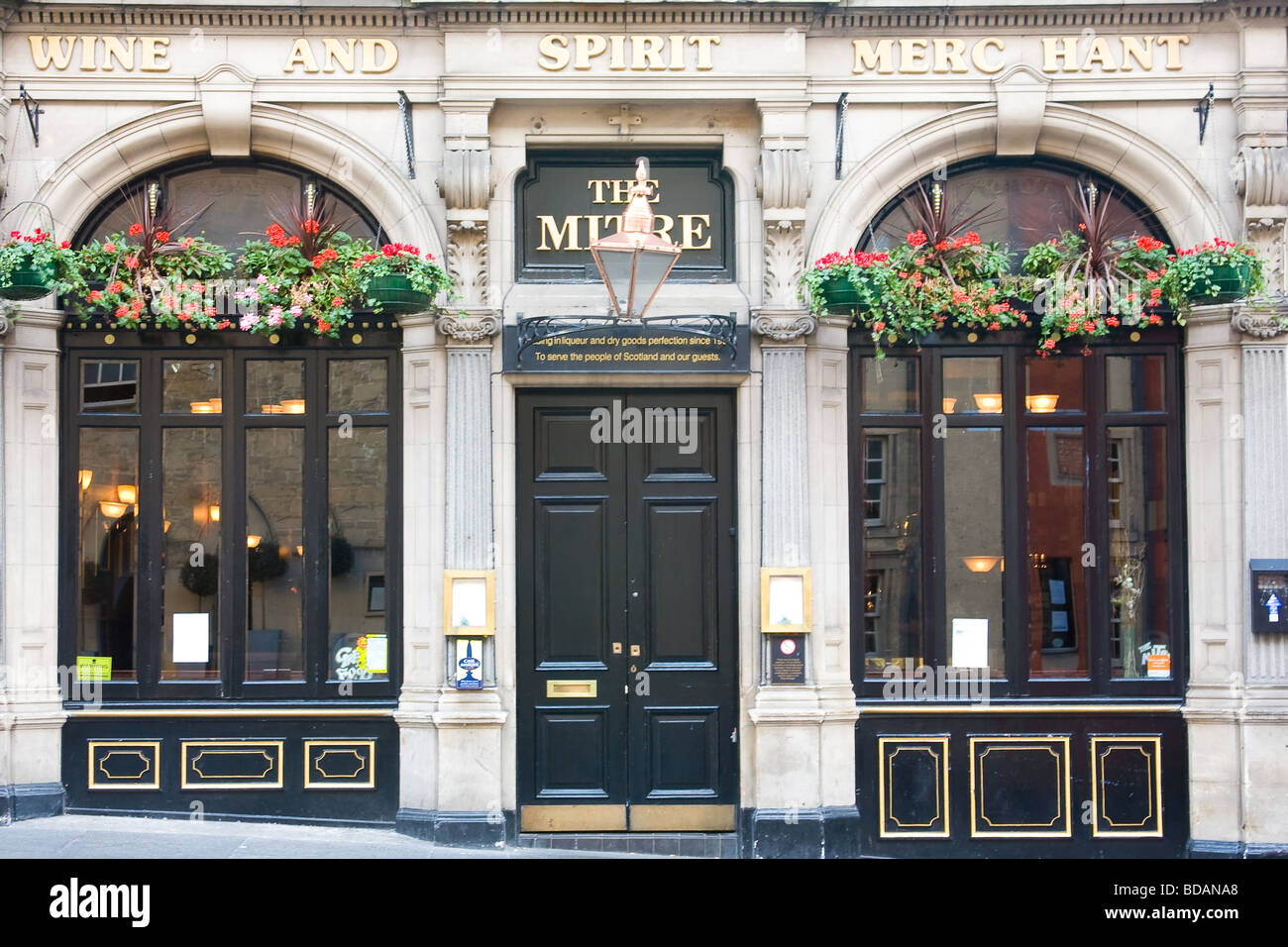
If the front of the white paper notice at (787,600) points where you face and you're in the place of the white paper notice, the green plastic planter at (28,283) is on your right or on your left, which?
on your right

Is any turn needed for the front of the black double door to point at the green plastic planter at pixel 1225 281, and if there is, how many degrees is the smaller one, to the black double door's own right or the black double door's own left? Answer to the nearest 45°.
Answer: approximately 90° to the black double door's own left

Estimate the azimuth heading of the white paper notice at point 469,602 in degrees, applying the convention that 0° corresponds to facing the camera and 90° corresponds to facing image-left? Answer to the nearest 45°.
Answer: approximately 0°

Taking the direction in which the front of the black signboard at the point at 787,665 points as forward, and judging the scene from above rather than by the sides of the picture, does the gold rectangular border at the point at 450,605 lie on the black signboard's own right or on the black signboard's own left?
on the black signboard's own right

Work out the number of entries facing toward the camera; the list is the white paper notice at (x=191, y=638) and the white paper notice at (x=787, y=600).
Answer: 2

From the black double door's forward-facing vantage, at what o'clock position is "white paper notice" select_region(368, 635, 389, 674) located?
The white paper notice is roughly at 3 o'clock from the black double door.

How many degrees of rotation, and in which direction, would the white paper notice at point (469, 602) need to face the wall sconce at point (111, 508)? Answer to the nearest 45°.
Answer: approximately 90° to its right

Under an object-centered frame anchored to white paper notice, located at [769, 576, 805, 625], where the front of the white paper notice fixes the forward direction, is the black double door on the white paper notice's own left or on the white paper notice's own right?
on the white paper notice's own right

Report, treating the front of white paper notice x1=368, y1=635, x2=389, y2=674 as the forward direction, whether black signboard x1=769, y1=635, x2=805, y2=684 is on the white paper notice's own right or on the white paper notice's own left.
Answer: on the white paper notice's own left

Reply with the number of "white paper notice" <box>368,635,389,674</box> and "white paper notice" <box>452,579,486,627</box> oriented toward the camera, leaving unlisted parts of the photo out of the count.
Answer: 2

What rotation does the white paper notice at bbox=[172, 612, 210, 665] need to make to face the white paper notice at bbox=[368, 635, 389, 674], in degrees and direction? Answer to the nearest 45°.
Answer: approximately 90° to its left

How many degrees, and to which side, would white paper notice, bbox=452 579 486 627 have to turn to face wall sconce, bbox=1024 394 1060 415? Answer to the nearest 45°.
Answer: approximately 90° to its left
